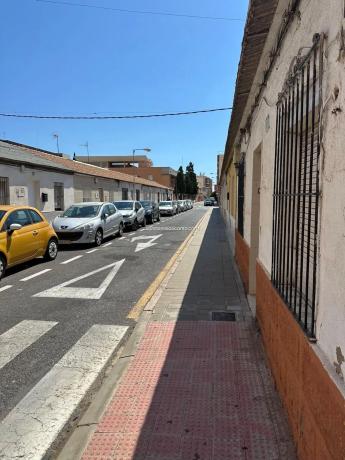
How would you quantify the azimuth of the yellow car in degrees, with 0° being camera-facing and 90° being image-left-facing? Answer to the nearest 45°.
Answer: approximately 45°

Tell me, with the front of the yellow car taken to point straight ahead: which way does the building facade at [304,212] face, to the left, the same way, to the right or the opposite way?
to the right

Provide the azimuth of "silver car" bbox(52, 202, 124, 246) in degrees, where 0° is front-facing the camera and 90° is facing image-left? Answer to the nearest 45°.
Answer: approximately 45°

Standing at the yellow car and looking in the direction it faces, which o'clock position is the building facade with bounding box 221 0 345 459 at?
The building facade is roughly at 10 o'clock from the yellow car.

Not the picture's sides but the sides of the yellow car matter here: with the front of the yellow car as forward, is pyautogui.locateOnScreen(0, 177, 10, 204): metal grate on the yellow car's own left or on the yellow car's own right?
on the yellow car's own right

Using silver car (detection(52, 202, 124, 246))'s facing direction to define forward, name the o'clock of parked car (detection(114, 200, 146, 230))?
The parked car is roughly at 5 o'clock from the silver car.

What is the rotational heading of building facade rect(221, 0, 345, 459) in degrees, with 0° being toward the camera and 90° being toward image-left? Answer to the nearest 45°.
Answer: approximately 90°

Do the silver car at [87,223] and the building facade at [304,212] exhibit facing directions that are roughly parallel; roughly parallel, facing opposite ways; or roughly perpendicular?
roughly perpendicular

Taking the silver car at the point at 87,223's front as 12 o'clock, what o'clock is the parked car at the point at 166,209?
The parked car is roughly at 5 o'clock from the silver car.

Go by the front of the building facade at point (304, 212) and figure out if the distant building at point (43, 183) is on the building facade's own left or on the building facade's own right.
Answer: on the building facade's own right
